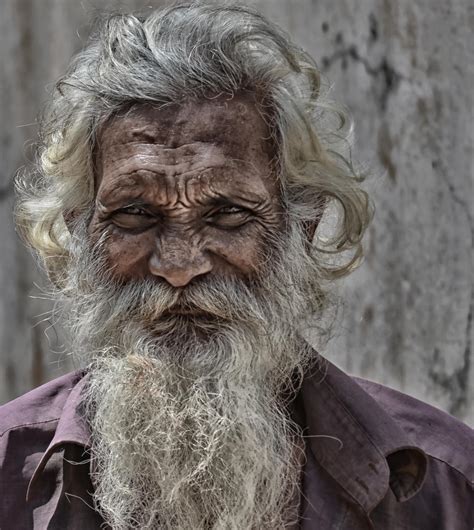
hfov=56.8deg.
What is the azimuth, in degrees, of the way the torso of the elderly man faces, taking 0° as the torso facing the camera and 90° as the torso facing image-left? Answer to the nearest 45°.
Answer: approximately 0°
